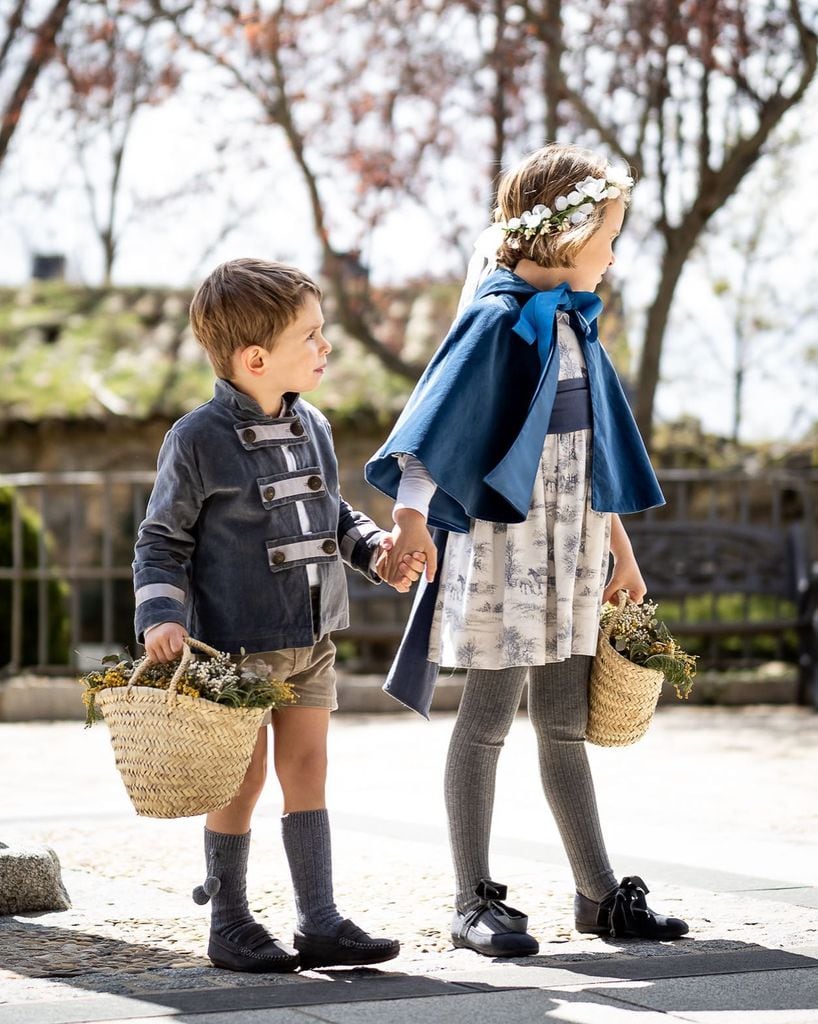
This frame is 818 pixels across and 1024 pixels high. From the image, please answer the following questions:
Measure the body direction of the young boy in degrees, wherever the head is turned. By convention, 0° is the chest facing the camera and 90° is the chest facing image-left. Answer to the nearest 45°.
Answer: approximately 315°

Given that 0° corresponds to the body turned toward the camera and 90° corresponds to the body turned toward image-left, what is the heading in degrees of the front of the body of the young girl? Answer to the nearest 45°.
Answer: approximately 315°

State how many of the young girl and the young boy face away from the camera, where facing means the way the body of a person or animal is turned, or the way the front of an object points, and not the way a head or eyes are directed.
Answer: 0

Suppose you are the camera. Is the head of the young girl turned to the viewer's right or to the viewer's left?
to the viewer's right

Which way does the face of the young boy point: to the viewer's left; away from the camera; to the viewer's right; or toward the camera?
to the viewer's right

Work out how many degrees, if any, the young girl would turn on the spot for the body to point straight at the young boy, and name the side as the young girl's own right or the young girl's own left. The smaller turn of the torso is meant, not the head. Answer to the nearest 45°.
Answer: approximately 90° to the young girl's own right

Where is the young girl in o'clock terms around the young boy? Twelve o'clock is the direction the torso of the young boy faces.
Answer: The young girl is roughly at 10 o'clock from the young boy.
